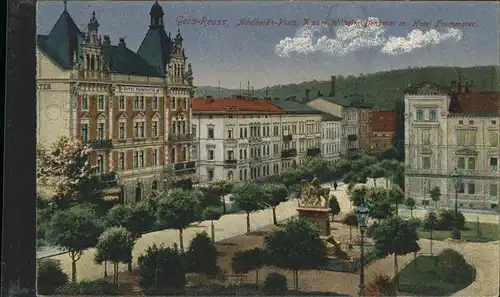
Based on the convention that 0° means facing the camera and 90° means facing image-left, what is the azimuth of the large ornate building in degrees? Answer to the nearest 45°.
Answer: approximately 315°
